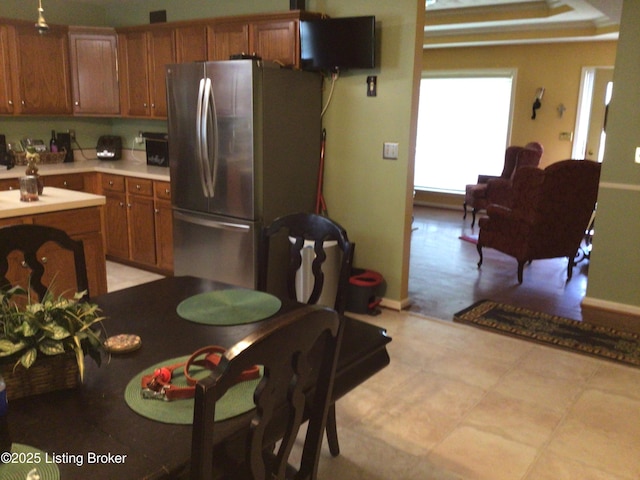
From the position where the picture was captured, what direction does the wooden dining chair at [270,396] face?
facing away from the viewer and to the left of the viewer

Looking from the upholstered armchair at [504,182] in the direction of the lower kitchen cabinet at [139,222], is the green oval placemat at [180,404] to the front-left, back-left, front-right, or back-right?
front-left

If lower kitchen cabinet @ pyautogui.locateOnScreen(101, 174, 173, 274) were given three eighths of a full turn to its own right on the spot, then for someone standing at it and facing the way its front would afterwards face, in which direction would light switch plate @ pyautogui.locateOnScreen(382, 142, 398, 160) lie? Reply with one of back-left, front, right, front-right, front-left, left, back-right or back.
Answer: back-right

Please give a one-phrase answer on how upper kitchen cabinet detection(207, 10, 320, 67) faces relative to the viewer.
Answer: facing the viewer and to the left of the viewer

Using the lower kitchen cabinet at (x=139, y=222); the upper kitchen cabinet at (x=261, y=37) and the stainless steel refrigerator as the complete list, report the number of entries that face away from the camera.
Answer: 0

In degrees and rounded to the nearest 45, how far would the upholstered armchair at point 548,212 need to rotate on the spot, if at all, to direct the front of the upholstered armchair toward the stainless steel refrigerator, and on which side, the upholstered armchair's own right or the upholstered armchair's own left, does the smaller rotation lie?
approximately 90° to the upholstered armchair's own left

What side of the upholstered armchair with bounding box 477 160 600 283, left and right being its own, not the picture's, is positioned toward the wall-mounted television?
left

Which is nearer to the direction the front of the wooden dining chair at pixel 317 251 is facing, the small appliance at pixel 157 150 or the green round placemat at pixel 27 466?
the green round placemat

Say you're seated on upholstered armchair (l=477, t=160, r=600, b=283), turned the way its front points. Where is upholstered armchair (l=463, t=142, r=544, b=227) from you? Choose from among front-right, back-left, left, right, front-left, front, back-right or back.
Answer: front-right

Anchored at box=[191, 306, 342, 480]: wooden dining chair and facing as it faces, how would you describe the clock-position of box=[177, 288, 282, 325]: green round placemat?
The green round placemat is roughly at 1 o'clock from the wooden dining chair.

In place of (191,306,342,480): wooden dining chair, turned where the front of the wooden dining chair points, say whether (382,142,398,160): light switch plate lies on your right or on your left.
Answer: on your right

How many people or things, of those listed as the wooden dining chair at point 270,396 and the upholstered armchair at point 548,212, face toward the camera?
0

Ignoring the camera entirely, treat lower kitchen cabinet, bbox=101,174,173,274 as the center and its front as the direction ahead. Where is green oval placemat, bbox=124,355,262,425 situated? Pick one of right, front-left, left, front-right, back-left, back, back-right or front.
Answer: front-left
